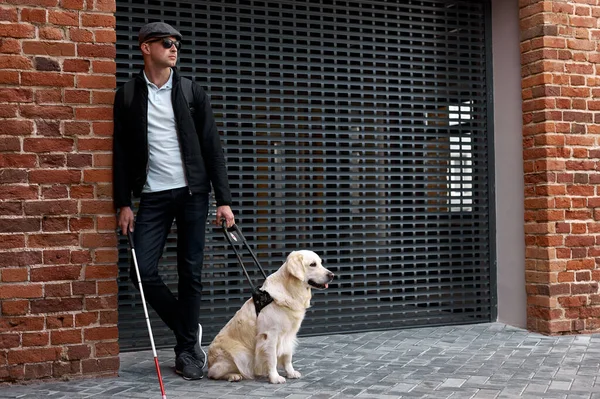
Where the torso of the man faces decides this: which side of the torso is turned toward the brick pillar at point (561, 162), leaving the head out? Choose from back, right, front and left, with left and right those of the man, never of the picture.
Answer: left

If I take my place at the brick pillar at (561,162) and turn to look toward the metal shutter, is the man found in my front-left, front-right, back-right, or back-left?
front-left

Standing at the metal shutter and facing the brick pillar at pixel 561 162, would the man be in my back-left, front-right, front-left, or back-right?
back-right

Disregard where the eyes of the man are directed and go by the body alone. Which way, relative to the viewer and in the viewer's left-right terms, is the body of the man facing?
facing the viewer

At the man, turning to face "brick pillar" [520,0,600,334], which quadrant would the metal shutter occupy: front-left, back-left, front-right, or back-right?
front-left

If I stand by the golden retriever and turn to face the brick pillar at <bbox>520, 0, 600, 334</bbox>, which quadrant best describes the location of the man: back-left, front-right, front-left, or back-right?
back-left

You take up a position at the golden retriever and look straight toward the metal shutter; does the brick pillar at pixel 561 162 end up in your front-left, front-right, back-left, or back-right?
front-right
